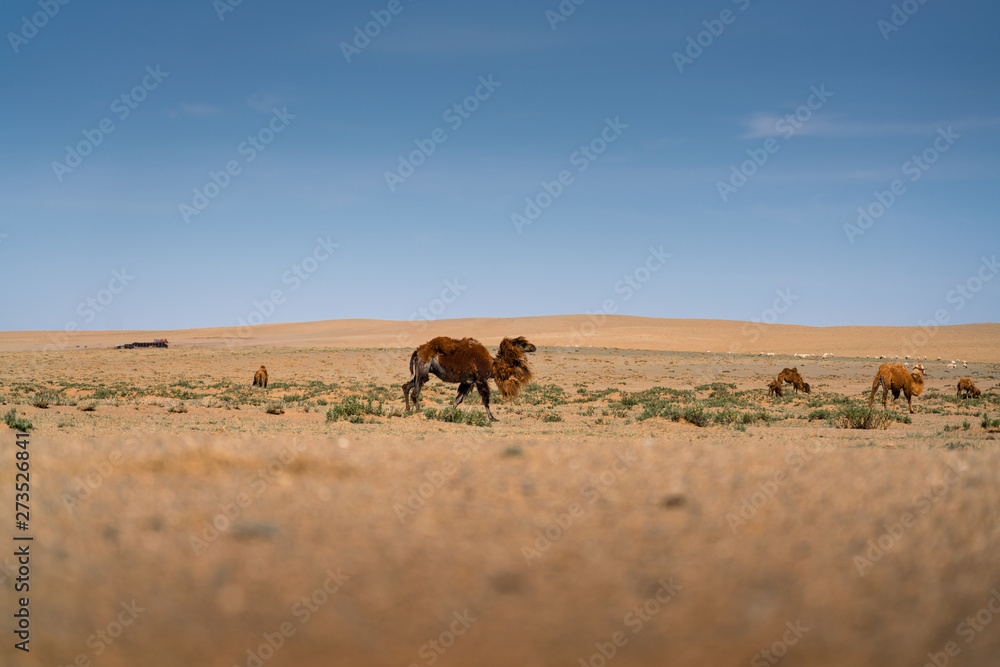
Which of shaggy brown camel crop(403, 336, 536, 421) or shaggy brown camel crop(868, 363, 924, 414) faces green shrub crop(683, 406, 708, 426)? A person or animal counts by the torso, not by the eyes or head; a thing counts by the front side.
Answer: shaggy brown camel crop(403, 336, 536, 421)

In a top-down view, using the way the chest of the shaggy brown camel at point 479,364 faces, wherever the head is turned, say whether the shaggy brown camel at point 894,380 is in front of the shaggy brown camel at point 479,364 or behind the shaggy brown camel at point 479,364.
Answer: in front

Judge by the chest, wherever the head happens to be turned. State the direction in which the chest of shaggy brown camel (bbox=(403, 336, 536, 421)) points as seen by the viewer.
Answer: to the viewer's right

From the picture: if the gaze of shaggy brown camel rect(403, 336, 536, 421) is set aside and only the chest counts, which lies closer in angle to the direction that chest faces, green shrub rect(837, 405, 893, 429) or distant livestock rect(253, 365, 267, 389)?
the green shrub

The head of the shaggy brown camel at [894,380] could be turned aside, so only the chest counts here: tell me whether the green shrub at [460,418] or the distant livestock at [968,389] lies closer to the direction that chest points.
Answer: the distant livestock

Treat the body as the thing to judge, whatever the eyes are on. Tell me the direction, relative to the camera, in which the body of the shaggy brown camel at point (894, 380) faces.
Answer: to the viewer's right

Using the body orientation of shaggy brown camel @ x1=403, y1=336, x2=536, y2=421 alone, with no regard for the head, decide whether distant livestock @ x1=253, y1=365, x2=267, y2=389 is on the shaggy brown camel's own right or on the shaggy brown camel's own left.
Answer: on the shaggy brown camel's own left

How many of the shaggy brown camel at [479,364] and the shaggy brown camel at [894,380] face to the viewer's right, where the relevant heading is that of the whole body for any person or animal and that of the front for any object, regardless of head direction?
2

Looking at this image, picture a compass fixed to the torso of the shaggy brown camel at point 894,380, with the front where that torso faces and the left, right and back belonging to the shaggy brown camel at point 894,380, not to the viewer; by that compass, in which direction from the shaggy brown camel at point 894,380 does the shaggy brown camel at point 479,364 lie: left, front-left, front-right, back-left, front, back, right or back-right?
back-right

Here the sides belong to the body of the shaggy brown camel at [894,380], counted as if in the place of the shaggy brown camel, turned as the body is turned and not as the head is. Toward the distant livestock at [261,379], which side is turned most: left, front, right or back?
back

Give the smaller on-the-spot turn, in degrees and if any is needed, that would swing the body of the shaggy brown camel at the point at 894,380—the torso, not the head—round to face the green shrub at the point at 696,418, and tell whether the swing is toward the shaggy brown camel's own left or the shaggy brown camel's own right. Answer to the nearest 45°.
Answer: approximately 135° to the shaggy brown camel's own right

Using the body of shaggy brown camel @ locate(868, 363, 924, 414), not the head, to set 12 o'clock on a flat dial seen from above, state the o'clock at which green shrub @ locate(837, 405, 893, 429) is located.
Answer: The green shrub is roughly at 3 o'clock from the shaggy brown camel.

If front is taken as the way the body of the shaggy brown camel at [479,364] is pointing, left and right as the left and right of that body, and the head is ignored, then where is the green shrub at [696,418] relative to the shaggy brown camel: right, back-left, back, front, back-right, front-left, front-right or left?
front
